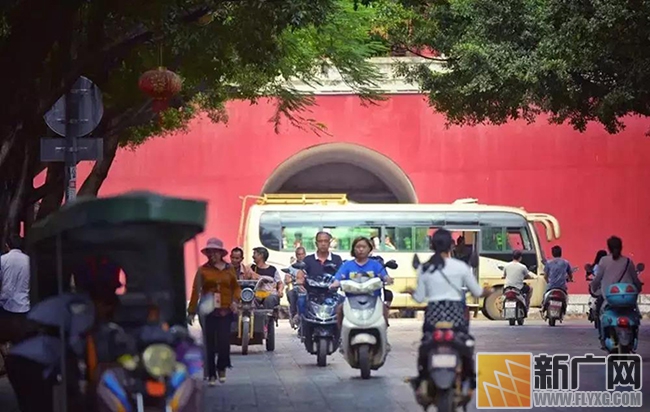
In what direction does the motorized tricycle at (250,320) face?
toward the camera

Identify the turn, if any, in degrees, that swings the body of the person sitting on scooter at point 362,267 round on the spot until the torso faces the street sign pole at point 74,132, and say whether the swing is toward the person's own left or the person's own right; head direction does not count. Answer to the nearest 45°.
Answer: approximately 90° to the person's own right

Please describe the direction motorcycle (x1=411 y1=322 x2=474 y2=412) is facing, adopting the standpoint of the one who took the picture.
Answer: facing away from the viewer

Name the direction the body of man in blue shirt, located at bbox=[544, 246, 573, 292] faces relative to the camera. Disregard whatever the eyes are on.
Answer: away from the camera

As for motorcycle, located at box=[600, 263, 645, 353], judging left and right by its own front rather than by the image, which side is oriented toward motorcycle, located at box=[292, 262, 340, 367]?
left

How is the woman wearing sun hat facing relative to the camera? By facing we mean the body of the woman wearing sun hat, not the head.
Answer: toward the camera

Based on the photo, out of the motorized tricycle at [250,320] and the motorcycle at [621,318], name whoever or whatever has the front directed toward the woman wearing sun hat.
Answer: the motorized tricycle at [250,320]

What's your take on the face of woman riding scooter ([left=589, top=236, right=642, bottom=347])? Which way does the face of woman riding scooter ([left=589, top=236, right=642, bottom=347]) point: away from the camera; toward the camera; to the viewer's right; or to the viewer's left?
away from the camera

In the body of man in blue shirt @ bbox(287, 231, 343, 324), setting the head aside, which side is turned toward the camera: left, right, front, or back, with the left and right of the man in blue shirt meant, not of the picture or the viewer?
front

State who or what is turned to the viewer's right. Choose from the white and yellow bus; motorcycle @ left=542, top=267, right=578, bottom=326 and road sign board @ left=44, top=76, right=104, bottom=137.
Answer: the white and yellow bus

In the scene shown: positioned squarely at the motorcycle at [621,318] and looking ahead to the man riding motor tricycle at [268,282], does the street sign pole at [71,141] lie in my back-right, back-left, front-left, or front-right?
front-left

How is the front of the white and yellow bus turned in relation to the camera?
facing to the right of the viewer

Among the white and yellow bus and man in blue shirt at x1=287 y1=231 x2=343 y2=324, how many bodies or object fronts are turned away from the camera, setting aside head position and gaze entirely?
0

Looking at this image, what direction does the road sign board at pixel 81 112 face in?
away from the camera

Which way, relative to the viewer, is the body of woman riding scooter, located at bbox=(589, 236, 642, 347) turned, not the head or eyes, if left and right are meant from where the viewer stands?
facing away from the viewer
